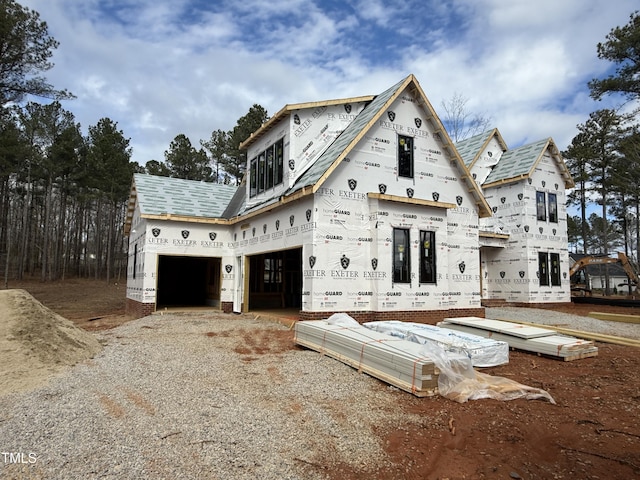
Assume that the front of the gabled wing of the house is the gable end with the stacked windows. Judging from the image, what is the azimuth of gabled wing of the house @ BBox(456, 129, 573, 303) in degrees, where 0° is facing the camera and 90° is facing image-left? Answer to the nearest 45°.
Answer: approximately 315°

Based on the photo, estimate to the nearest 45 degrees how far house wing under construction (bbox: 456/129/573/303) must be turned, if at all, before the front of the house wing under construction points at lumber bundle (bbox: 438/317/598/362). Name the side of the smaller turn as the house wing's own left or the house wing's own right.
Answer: approximately 45° to the house wing's own right

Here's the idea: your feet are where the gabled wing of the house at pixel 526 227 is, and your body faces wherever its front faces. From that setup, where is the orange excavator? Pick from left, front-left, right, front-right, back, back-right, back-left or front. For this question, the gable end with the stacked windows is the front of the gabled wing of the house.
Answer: left

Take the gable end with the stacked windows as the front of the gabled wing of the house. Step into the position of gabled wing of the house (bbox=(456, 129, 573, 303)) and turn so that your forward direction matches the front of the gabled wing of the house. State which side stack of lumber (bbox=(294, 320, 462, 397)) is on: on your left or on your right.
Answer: on your right
